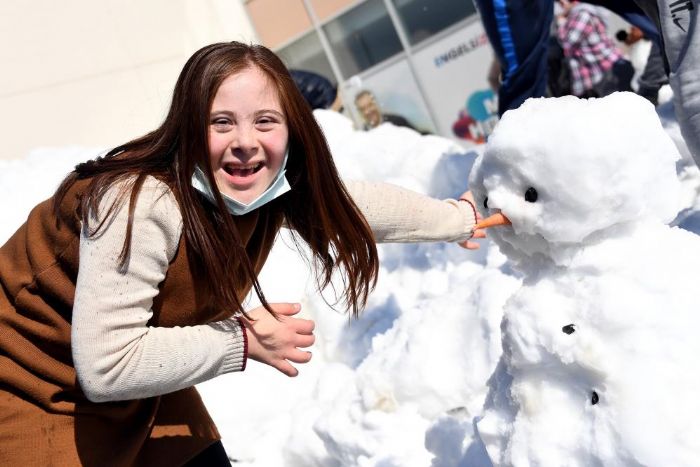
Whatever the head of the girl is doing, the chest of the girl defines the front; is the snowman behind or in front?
in front

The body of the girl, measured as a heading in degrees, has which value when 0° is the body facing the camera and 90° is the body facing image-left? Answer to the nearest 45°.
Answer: approximately 315°

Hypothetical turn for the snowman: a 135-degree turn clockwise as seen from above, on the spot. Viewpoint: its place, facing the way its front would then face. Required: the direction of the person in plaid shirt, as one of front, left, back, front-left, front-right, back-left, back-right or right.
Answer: front

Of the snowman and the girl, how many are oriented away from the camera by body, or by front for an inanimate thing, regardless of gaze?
0

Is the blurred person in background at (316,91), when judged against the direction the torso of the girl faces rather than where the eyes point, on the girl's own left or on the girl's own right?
on the girl's own left

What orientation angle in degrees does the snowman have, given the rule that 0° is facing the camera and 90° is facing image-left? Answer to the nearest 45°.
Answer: approximately 45°
